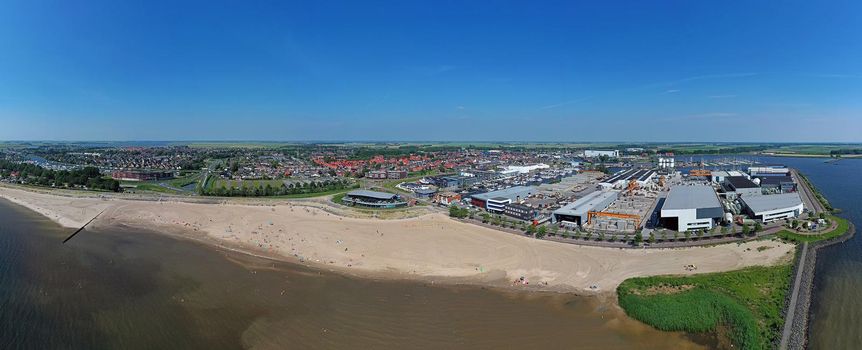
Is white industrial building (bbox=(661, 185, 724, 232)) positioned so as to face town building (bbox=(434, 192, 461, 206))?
no

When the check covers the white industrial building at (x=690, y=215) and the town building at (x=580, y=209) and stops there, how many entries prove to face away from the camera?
0

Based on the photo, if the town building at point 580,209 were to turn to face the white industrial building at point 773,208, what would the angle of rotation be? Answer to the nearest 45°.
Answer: approximately 135° to its left

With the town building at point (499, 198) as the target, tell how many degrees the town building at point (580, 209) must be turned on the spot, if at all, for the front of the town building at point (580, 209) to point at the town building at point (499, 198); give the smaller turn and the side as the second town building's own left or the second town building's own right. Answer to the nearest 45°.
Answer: approximately 90° to the second town building's own right

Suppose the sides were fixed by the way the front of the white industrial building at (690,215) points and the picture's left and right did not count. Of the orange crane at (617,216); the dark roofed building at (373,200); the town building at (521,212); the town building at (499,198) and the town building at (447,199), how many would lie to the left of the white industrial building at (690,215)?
0

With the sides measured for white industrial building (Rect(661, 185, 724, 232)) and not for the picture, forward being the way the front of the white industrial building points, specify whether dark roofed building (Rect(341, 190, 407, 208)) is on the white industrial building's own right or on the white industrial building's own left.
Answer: on the white industrial building's own right

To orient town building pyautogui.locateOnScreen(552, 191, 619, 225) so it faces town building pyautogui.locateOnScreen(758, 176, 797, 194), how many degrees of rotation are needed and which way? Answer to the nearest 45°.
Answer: approximately 180°

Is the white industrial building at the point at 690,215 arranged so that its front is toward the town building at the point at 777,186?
no

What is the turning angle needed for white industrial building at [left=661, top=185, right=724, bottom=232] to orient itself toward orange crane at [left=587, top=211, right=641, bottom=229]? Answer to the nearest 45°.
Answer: approximately 90° to its right

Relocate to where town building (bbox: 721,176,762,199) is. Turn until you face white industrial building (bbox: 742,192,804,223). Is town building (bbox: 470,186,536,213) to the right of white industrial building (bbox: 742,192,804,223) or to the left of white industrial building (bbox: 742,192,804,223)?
right

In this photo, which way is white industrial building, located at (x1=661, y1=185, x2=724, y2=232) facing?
toward the camera

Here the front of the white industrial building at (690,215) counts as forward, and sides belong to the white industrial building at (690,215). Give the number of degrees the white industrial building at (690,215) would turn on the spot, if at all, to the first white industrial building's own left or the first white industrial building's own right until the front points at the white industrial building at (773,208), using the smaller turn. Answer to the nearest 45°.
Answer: approximately 135° to the first white industrial building's own left

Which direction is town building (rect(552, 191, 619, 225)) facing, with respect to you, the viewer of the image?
facing the viewer and to the left of the viewer
